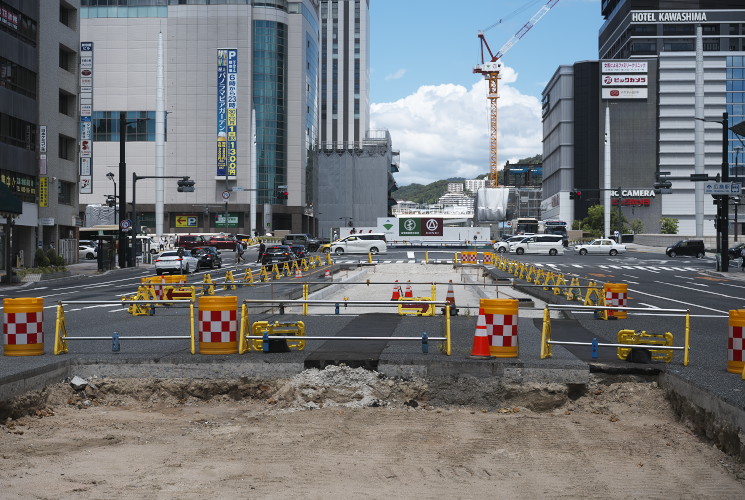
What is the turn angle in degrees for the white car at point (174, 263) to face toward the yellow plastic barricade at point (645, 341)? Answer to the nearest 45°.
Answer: approximately 135° to its right

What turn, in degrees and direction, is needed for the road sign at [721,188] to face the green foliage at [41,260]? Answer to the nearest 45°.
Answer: approximately 45° to its right

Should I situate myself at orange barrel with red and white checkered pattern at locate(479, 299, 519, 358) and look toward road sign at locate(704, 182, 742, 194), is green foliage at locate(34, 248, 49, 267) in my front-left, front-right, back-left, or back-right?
front-left

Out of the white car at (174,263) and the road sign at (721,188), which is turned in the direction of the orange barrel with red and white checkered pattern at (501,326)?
the road sign

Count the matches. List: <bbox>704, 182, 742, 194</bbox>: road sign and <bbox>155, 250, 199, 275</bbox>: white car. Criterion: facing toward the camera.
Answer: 1

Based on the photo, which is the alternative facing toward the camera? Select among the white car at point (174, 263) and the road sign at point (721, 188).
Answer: the road sign

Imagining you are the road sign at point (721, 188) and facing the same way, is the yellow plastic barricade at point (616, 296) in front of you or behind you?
in front

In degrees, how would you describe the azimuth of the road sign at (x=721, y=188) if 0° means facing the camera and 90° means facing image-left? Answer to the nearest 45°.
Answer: approximately 0°

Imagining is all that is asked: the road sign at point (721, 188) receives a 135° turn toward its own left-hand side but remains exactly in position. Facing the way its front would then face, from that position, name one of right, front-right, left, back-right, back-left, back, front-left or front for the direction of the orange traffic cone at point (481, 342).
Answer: back-right

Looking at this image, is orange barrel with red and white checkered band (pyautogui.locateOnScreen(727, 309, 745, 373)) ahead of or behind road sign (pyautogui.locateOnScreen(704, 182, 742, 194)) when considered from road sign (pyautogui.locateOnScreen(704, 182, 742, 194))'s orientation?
ahead

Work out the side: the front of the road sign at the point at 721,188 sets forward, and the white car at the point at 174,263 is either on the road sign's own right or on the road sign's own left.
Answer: on the road sign's own right

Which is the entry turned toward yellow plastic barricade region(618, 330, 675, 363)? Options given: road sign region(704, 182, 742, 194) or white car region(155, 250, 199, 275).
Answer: the road sign

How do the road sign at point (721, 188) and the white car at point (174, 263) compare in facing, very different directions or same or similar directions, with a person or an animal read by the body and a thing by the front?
very different directions

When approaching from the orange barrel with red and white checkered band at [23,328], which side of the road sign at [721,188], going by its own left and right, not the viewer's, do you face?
front

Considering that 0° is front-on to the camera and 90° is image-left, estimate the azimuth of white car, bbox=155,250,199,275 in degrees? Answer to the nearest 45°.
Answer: approximately 225°
